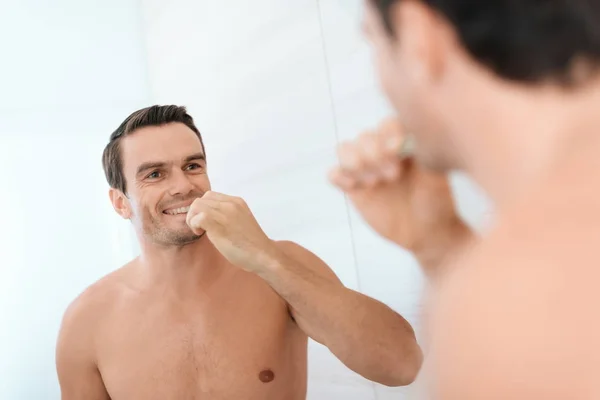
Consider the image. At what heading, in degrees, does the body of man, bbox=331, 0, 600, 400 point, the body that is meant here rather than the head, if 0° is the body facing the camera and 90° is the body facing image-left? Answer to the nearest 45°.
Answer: approximately 135°

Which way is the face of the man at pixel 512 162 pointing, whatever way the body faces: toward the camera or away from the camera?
away from the camera
